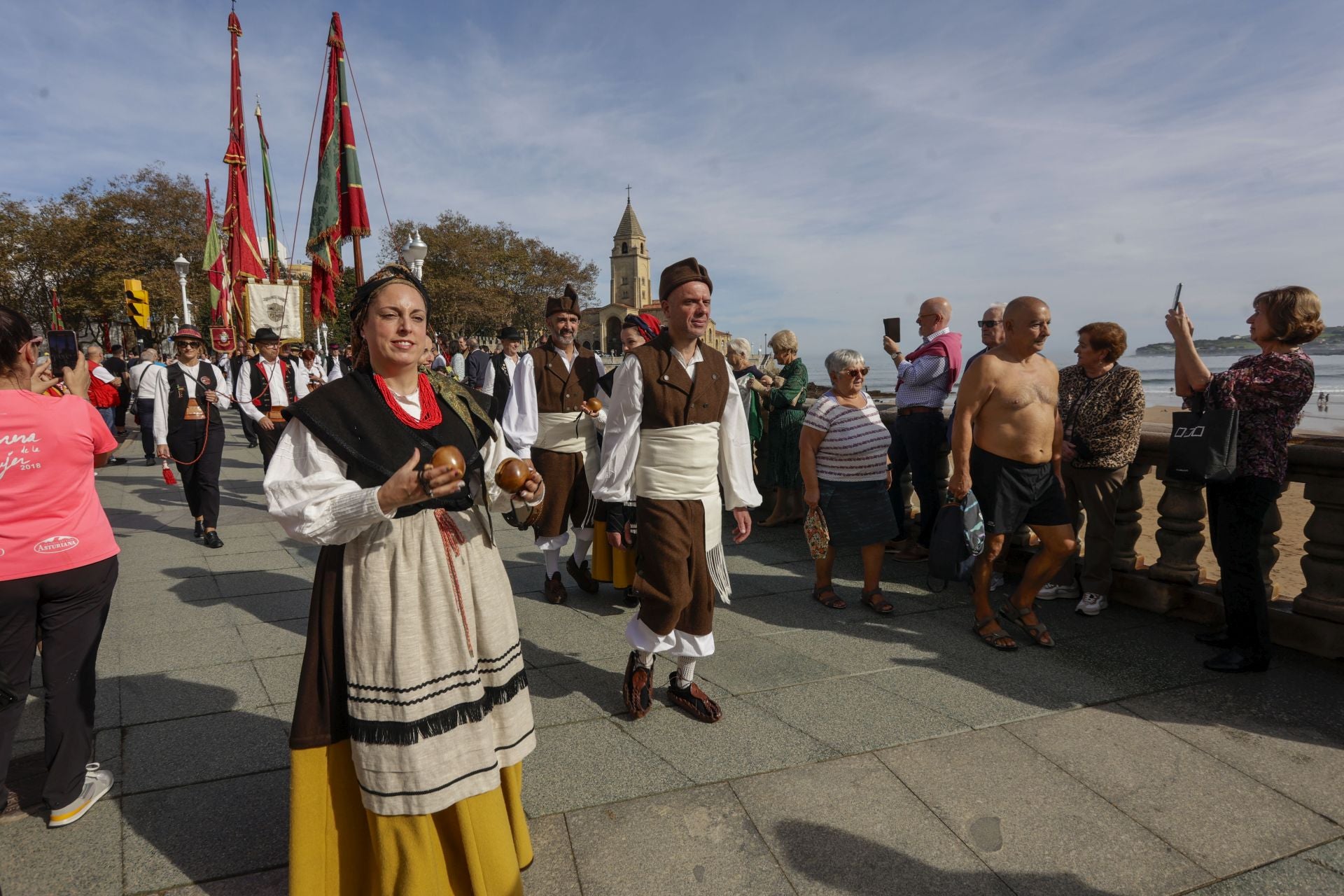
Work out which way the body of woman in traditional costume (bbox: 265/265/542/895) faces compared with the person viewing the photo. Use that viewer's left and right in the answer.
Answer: facing the viewer and to the right of the viewer

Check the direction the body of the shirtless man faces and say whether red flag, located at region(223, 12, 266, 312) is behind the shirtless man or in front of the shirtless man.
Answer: behind

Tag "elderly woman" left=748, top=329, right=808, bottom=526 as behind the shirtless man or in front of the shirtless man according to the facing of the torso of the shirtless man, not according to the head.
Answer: behind

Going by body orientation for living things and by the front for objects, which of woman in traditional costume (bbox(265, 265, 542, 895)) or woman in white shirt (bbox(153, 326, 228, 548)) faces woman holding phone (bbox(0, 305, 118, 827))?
the woman in white shirt

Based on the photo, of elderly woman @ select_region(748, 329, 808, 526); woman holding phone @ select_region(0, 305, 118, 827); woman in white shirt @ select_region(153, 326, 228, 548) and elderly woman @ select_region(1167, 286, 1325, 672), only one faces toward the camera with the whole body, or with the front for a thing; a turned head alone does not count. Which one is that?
the woman in white shirt

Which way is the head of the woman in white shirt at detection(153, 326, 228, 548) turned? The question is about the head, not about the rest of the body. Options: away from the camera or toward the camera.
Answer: toward the camera

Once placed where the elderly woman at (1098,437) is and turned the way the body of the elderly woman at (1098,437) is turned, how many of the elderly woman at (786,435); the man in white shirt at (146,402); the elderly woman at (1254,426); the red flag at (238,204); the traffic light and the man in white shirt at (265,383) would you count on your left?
1

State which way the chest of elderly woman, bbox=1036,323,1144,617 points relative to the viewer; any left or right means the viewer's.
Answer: facing the viewer and to the left of the viewer

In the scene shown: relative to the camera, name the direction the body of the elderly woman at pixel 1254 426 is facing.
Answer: to the viewer's left

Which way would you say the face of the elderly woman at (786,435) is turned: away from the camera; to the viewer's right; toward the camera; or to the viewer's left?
to the viewer's left

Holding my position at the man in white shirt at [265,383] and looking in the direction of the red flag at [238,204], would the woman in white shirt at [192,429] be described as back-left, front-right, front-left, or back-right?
back-left
